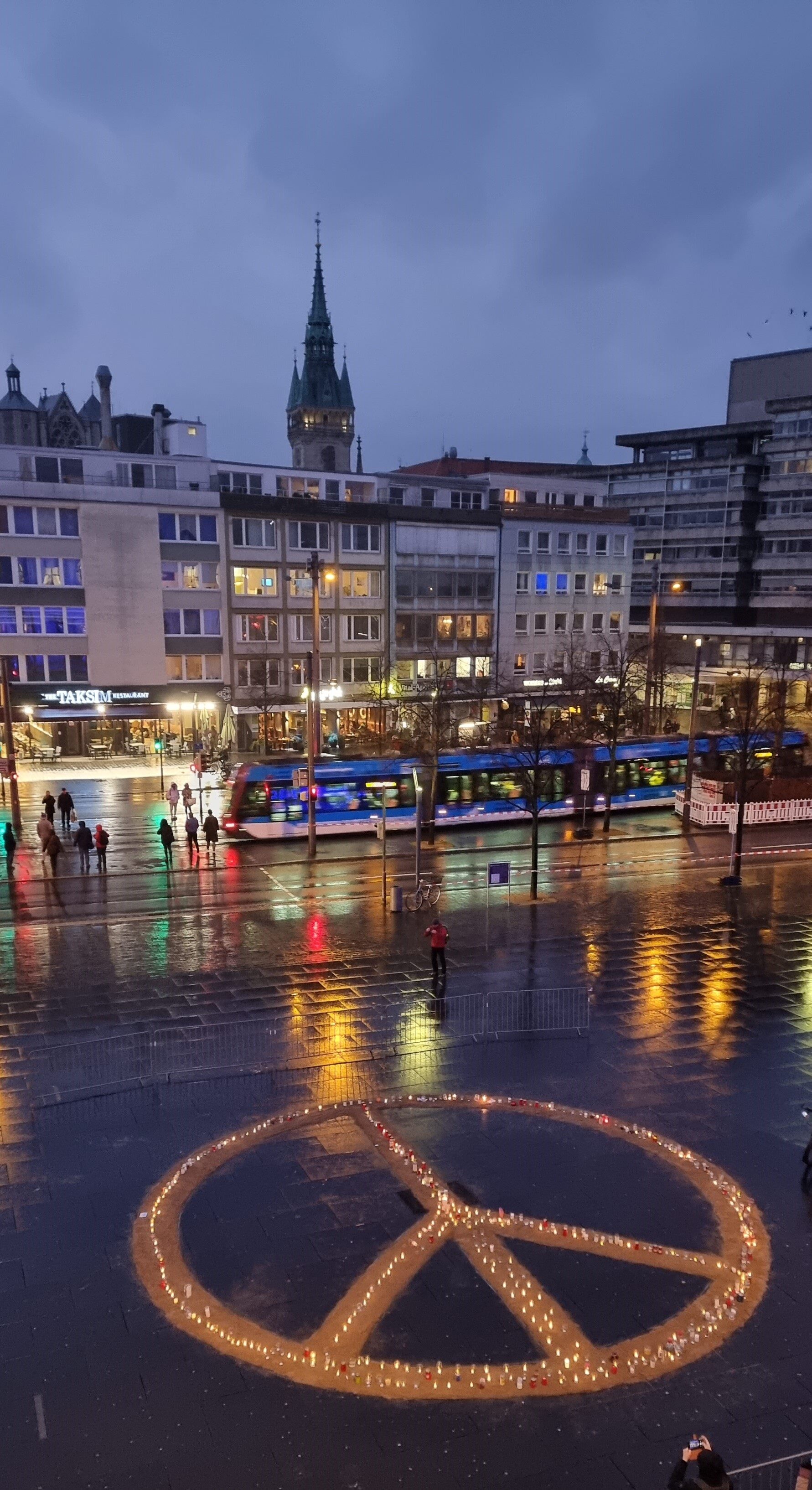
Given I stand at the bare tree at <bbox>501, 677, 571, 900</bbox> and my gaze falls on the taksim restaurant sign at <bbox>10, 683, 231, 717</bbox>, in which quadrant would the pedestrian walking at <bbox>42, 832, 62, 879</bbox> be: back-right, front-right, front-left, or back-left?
front-left

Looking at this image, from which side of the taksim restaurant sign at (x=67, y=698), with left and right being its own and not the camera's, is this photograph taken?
front

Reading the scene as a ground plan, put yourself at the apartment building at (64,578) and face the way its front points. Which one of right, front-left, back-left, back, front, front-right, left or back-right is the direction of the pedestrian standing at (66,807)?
front

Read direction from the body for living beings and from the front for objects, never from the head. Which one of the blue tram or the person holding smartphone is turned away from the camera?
the person holding smartphone

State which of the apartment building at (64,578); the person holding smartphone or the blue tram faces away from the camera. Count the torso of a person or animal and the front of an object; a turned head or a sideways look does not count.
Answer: the person holding smartphone

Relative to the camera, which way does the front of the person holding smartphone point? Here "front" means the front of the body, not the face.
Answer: away from the camera

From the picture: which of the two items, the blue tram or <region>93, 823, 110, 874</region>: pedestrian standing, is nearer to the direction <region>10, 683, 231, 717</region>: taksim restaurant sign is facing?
the pedestrian standing

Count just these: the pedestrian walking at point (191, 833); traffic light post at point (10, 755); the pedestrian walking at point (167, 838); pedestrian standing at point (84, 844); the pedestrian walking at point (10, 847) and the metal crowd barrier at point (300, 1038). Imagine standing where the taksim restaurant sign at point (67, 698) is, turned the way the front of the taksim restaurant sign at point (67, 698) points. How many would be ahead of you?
6

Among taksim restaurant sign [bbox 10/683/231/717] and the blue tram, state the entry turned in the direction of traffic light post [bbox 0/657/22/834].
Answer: the taksim restaurant sign

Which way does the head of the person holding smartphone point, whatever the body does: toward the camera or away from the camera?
away from the camera

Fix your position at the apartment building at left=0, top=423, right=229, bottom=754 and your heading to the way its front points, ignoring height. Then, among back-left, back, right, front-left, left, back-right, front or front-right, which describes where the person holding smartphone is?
front

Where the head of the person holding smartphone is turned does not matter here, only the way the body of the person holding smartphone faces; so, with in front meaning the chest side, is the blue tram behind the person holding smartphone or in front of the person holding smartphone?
in front

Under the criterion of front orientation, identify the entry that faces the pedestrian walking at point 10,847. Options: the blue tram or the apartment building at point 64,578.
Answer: the apartment building

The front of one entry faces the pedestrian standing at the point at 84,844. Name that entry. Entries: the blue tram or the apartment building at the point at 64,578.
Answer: the apartment building

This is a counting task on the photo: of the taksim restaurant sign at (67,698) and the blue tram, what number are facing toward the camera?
1

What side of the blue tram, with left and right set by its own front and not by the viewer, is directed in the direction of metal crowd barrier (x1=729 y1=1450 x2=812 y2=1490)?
right

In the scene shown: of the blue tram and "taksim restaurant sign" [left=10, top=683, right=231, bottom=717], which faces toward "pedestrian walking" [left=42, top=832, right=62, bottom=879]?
the taksim restaurant sign

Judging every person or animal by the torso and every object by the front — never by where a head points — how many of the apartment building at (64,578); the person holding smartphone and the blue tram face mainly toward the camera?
1
